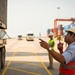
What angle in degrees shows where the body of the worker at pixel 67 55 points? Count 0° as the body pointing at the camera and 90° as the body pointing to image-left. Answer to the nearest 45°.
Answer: approximately 90°
